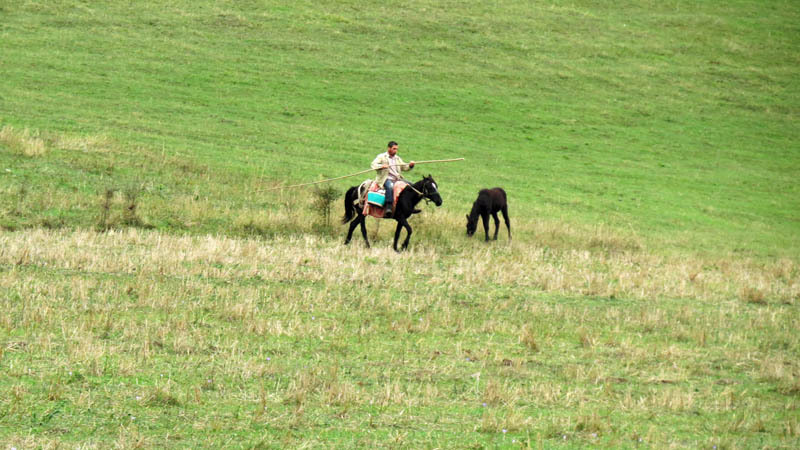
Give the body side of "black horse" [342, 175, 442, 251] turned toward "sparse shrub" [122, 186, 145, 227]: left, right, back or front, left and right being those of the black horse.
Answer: back

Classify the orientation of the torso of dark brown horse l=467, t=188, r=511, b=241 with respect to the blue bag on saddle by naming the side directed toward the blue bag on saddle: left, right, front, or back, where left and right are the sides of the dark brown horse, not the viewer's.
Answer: front

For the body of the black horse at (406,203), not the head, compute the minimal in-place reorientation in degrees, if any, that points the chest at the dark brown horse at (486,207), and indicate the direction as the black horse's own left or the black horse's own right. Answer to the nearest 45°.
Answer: approximately 45° to the black horse's own left

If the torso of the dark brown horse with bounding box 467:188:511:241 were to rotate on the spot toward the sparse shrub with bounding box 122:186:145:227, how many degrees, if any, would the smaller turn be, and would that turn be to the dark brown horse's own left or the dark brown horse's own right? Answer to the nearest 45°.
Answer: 0° — it already faces it

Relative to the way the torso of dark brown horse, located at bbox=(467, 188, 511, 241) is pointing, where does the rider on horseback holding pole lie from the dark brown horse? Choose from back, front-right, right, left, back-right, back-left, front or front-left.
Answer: front

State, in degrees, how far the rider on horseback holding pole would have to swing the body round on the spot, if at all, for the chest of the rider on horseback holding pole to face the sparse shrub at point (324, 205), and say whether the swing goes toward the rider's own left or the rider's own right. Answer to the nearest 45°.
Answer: approximately 180°

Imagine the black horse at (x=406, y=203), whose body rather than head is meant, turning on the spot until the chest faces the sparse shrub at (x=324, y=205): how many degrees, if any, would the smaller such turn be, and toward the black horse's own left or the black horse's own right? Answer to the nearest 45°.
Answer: approximately 135° to the black horse's own left

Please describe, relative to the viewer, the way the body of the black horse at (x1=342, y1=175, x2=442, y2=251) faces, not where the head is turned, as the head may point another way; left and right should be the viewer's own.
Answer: facing to the right of the viewer

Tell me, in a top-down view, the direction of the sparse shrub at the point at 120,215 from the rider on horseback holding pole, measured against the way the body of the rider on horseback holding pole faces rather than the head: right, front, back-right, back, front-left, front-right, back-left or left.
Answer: back-right

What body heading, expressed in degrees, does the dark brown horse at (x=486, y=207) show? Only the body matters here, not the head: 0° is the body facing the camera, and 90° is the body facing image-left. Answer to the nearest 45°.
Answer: approximately 45°

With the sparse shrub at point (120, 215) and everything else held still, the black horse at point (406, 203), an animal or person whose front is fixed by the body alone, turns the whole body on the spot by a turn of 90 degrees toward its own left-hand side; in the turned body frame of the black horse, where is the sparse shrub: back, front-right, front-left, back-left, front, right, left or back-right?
left

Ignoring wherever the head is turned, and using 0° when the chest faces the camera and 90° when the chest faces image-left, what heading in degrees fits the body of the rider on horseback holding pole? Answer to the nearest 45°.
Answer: approximately 315°

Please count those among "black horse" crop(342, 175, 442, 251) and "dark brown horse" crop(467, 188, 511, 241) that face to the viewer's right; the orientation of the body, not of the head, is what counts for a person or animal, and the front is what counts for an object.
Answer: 1
